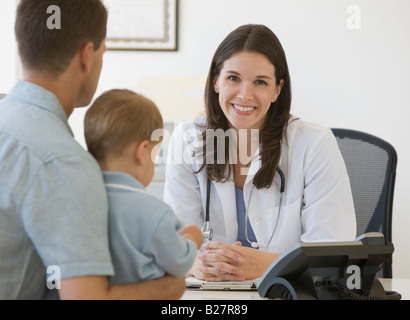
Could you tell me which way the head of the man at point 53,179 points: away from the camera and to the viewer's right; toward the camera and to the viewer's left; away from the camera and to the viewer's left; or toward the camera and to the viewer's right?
away from the camera and to the viewer's right

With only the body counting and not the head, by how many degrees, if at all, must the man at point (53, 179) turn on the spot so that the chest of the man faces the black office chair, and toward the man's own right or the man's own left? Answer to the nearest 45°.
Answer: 0° — they already face it

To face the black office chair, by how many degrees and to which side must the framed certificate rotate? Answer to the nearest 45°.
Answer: approximately 45° to its left

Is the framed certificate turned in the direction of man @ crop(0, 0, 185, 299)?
yes

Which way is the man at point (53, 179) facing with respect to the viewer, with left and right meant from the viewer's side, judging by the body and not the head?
facing away from the viewer and to the right of the viewer

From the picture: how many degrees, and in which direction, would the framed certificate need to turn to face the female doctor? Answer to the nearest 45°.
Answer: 0° — it already faces them

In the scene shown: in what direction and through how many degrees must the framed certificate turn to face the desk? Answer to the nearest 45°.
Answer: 0° — it already faces it

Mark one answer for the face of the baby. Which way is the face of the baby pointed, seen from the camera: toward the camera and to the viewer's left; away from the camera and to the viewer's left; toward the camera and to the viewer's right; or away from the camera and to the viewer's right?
away from the camera and to the viewer's right
